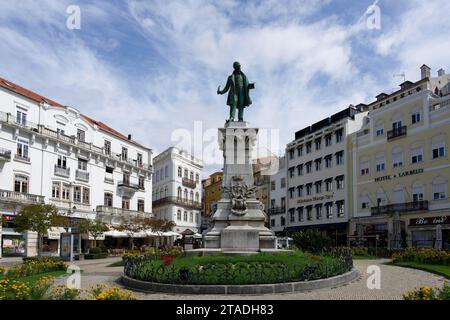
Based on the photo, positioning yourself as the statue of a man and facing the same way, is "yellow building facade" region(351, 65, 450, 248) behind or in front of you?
behind

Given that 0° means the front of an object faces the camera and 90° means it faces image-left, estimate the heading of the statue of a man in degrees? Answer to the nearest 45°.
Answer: approximately 0°

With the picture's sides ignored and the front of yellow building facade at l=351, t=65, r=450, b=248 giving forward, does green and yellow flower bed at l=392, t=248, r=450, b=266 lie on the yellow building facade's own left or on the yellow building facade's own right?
on the yellow building facade's own left

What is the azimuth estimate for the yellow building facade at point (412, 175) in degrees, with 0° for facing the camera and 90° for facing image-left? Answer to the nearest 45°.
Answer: approximately 45°

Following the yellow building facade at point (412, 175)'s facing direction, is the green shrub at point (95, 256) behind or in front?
in front

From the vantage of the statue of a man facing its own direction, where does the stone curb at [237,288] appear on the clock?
The stone curb is roughly at 12 o'clock from the statue of a man.

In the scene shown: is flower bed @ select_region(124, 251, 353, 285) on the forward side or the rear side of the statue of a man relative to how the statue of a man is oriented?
on the forward side

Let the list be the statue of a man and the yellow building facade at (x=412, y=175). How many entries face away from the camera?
0

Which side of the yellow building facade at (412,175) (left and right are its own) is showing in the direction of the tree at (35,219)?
front
